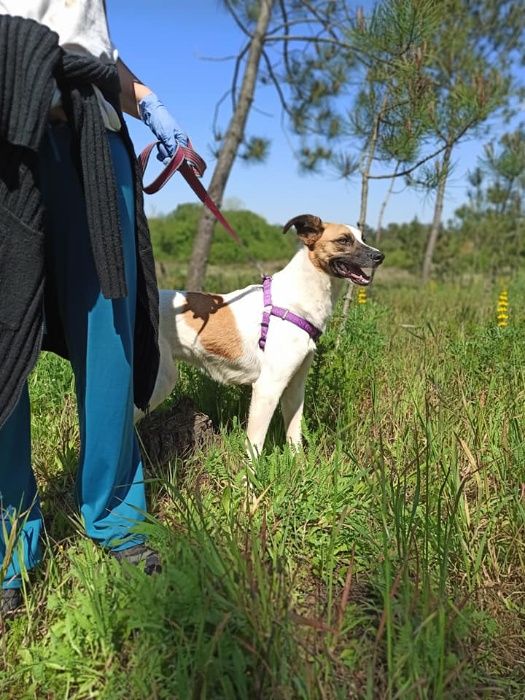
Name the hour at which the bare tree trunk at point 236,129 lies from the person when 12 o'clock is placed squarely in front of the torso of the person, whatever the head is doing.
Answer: The bare tree trunk is roughly at 8 o'clock from the person.

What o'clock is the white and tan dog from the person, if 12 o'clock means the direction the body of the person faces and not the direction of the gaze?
The white and tan dog is roughly at 9 o'clock from the person.

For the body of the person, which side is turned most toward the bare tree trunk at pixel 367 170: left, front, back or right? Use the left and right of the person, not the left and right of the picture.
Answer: left

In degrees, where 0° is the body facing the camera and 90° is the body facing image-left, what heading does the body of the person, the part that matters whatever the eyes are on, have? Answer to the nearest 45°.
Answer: approximately 315°

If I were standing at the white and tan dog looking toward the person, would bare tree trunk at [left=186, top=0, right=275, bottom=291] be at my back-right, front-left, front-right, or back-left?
back-right
